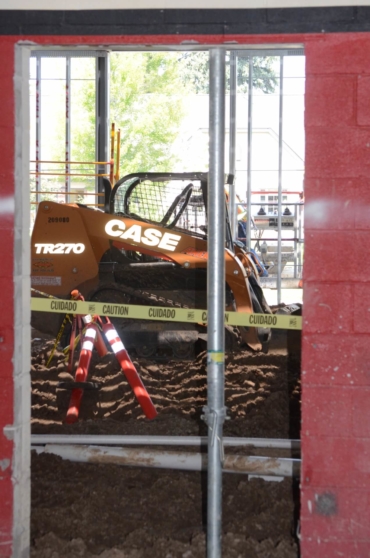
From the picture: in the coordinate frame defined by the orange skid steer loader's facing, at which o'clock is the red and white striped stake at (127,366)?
The red and white striped stake is roughly at 3 o'clock from the orange skid steer loader.

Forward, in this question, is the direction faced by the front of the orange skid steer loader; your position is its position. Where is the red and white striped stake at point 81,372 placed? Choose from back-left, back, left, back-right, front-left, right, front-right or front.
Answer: right

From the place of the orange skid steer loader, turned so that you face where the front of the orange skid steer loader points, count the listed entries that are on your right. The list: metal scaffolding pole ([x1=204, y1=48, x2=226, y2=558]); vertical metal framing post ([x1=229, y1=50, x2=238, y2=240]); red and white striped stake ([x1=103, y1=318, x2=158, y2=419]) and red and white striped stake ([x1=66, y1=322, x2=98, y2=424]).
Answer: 3

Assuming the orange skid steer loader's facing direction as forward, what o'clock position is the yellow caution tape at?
The yellow caution tape is roughly at 3 o'clock from the orange skid steer loader.

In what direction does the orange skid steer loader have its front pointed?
to the viewer's right

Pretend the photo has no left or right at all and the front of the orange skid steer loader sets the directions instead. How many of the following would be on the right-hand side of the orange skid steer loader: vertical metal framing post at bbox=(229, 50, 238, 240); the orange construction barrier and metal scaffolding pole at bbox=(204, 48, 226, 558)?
2

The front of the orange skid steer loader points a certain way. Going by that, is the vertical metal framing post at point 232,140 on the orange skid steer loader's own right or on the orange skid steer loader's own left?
on the orange skid steer loader's own left

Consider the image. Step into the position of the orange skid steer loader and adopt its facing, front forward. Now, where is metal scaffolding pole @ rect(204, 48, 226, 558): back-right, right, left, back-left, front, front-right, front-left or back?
right

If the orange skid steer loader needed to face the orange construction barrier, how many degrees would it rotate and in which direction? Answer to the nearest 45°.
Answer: approximately 90° to its right
